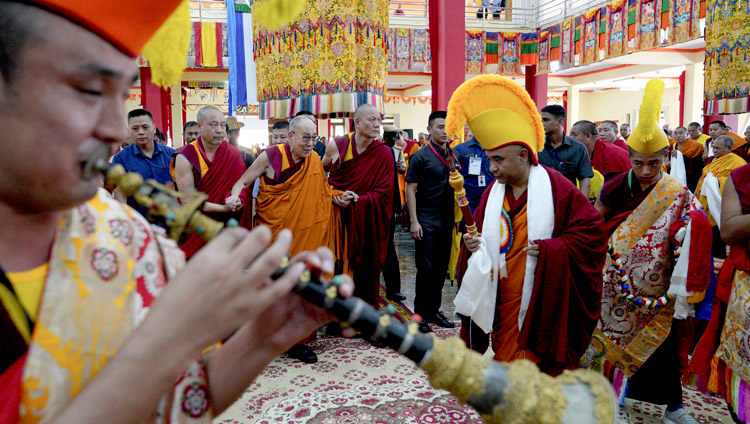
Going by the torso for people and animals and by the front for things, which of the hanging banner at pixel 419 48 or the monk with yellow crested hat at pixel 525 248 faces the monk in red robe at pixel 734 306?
the hanging banner

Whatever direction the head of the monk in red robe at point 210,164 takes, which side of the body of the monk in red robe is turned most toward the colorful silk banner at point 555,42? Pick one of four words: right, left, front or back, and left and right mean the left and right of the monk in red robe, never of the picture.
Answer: left

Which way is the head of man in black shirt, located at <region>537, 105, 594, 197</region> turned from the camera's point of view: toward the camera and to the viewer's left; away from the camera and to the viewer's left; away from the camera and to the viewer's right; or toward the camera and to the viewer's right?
toward the camera and to the viewer's left

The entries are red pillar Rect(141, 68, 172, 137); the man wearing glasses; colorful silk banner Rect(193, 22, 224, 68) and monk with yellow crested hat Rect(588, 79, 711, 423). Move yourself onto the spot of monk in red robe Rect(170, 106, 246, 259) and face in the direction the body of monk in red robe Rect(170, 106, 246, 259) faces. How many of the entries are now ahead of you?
2

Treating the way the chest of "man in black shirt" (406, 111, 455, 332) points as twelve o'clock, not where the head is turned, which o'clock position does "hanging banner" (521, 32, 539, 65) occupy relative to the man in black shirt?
The hanging banner is roughly at 8 o'clock from the man in black shirt.

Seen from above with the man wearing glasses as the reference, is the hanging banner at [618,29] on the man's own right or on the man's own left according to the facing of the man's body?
on the man's own left

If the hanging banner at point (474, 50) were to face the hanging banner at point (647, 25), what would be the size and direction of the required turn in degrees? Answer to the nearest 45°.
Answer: approximately 45° to its left

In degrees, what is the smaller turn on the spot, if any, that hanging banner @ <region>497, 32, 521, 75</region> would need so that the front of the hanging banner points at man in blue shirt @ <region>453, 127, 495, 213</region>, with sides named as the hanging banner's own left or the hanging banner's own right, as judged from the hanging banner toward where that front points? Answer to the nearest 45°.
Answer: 0° — it already faces them

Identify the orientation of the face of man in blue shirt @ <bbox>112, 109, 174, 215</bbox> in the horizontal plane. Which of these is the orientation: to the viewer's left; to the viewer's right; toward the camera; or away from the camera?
toward the camera

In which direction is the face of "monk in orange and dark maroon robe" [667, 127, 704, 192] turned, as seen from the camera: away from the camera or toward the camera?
toward the camera

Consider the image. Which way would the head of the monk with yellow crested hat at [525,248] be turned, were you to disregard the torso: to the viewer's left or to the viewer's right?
to the viewer's left

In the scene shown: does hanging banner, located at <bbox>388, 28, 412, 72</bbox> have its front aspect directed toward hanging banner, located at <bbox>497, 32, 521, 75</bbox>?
no

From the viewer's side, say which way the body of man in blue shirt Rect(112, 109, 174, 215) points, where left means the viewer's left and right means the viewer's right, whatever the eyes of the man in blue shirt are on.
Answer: facing the viewer

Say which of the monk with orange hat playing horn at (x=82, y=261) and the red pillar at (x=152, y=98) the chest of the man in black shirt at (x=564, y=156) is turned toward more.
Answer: the monk with orange hat playing horn

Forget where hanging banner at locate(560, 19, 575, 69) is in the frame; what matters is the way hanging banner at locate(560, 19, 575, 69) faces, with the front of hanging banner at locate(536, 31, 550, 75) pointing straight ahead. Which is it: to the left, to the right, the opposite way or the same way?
the same way

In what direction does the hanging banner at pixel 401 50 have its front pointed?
toward the camera

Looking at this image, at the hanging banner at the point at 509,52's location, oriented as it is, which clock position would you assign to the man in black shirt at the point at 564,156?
The man in black shirt is roughly at 12 o'clock from the hanging banner.
